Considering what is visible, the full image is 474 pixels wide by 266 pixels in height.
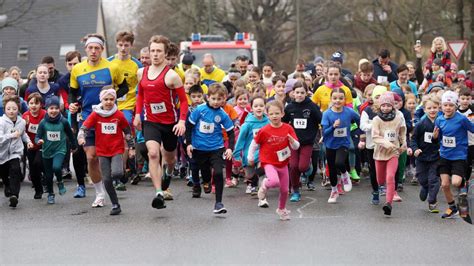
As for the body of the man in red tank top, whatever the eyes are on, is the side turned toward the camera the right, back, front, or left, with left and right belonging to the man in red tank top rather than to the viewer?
front

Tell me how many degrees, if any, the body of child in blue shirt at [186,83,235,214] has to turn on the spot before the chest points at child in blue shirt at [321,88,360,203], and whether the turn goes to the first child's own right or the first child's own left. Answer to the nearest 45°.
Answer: approximately 90° to the first child's own left

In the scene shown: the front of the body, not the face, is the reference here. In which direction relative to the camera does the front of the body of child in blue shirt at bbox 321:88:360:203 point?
toward the camera

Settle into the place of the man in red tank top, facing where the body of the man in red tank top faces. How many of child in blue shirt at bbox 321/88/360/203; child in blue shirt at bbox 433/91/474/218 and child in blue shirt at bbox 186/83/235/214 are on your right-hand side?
0

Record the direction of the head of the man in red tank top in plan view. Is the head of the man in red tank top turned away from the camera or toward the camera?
toward the camera

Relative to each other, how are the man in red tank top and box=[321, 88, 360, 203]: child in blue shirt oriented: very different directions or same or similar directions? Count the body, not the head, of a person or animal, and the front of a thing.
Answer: same or similar directions

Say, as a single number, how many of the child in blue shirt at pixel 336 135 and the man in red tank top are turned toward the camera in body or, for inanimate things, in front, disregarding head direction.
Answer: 2

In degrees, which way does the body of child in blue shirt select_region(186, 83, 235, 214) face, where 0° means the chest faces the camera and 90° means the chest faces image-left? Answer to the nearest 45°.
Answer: approximately 0°

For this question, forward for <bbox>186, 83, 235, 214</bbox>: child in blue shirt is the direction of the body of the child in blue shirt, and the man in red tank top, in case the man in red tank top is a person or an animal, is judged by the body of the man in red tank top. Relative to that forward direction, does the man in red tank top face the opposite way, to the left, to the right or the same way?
the same way

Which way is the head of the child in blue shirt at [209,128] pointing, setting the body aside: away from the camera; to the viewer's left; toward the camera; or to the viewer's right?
toward the camera

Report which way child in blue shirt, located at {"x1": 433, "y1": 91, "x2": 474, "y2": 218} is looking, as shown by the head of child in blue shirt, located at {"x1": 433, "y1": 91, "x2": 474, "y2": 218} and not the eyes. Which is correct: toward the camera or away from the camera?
toward the camera

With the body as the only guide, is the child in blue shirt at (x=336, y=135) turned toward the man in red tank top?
no

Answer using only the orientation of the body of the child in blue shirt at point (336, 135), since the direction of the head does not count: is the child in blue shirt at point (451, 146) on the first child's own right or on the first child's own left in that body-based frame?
on the first child's own left

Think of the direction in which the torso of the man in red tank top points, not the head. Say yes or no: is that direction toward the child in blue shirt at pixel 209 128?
no

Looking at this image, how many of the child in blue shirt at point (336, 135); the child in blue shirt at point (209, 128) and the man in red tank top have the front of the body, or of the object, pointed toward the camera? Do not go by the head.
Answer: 3

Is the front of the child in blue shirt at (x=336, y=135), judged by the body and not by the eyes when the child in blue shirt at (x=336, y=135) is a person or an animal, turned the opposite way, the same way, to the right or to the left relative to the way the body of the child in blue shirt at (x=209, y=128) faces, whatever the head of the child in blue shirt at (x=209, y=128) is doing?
the same way

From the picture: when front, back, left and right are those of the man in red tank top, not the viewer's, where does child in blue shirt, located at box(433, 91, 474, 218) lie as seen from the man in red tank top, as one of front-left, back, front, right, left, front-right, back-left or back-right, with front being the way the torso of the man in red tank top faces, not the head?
left
